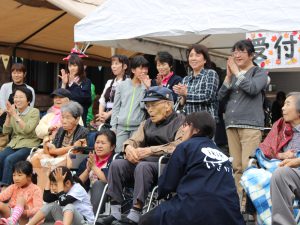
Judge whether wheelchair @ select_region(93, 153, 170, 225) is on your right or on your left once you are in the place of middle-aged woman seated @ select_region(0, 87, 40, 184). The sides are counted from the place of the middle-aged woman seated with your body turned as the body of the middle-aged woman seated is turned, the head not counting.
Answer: on your left

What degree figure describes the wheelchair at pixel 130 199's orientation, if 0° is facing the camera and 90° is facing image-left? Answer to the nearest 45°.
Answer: approximately 45°

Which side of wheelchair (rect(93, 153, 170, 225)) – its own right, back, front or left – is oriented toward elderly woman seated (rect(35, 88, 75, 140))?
right

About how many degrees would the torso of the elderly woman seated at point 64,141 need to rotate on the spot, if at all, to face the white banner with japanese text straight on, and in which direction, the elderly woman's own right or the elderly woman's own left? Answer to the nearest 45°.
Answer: approximately 135° to the elderly woman's own left

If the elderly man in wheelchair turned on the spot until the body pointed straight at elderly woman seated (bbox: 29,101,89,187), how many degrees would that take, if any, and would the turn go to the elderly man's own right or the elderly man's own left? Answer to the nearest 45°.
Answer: approximately 90° to the elderly man's own right

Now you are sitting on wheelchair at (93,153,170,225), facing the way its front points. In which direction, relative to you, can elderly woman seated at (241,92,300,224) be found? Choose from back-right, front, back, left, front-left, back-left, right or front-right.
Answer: back-left

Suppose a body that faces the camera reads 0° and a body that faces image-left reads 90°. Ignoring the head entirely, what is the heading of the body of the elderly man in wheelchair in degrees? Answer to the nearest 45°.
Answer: approximately 45°
